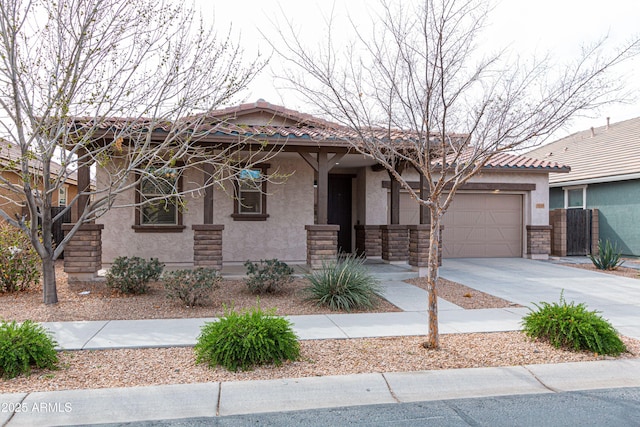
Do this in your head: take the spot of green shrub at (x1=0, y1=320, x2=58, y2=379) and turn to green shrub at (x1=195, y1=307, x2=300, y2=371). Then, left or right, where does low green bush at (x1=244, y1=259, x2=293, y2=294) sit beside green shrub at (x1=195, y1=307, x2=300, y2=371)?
left

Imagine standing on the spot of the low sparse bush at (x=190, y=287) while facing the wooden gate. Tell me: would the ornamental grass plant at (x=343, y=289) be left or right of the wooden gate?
right

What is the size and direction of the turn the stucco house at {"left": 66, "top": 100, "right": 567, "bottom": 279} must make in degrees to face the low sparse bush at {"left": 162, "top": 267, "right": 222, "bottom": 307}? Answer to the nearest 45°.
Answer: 0° — it already faces it

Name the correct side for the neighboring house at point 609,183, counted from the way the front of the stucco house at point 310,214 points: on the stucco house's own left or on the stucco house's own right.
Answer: on the stucco house's own left

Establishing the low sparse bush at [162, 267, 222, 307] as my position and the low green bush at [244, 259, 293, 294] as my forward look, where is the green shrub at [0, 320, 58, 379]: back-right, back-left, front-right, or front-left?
back-right

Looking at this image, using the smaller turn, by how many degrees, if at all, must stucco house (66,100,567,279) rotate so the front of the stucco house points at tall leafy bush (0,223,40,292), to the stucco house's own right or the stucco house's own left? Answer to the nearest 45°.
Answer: approximately 45° to the stucco house's own right

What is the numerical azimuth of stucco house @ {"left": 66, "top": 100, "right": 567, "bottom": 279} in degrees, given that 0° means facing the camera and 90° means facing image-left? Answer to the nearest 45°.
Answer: approximately 0°
